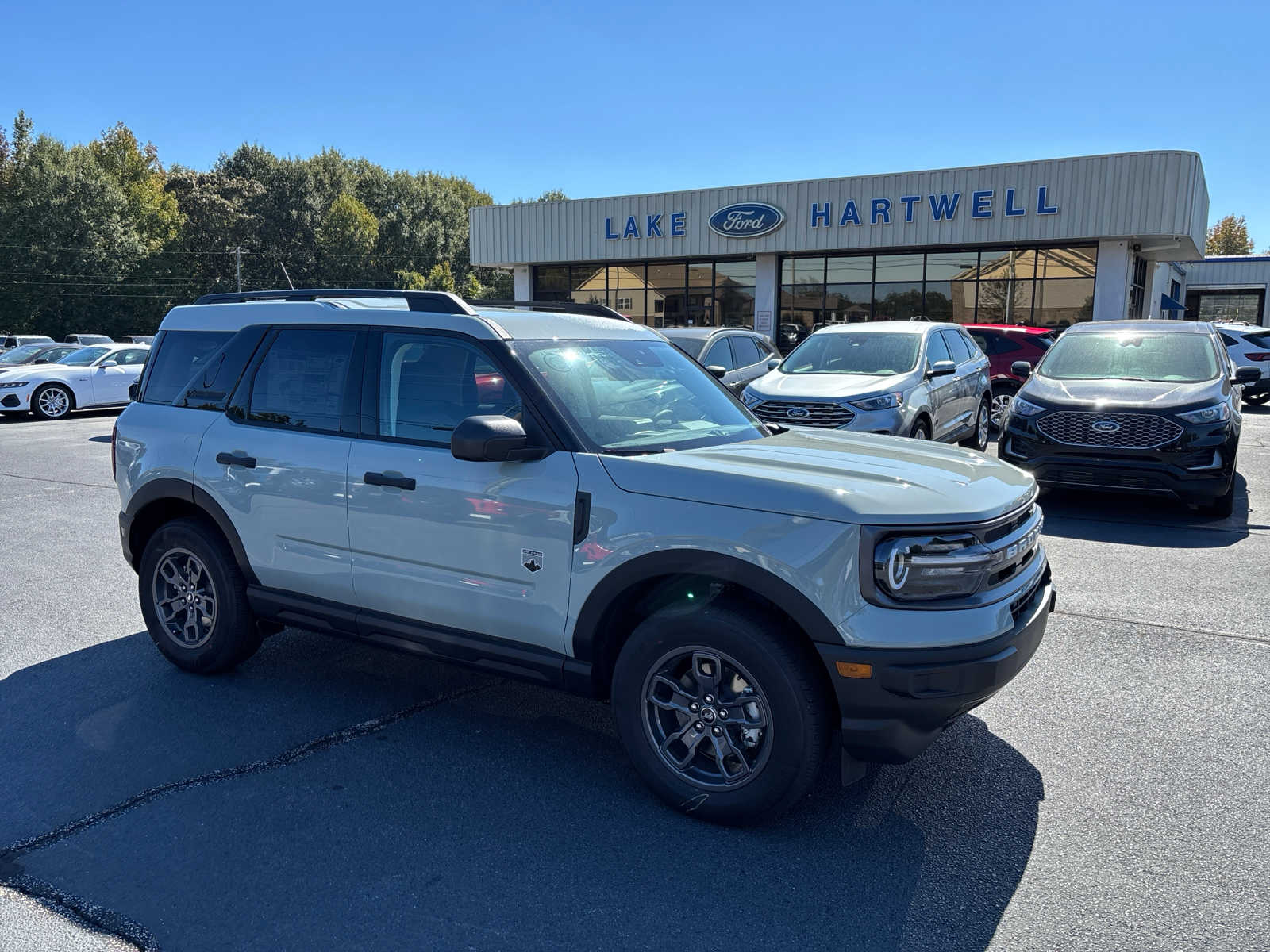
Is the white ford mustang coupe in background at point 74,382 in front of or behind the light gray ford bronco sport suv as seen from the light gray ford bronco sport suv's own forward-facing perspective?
behind

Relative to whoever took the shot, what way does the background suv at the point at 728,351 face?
facing the viewer and to the left of the viewer

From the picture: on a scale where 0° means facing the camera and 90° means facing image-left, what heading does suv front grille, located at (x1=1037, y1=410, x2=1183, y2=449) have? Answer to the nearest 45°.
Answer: approximately 0°

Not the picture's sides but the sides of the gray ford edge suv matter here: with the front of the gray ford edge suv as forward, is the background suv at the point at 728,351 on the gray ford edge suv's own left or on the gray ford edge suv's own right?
on the gray ford edge suv's own right

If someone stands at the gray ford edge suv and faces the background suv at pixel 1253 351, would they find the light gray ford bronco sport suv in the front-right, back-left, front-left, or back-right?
back-right

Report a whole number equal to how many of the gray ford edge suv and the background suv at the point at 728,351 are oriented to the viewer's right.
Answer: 0

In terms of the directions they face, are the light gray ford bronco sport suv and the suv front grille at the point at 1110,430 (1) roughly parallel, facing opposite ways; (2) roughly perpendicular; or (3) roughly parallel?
roughly perpendicular

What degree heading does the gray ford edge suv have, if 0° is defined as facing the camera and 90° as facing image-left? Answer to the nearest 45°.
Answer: approximately 45°

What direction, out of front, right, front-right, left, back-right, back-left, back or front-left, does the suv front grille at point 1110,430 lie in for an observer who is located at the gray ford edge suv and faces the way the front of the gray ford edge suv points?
left

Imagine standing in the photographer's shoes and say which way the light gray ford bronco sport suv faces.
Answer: facing the viewer and to the right of the viewer

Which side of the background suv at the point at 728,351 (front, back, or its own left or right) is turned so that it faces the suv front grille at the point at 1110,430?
left

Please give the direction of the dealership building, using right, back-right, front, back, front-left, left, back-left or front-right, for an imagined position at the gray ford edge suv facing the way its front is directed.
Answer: back-right

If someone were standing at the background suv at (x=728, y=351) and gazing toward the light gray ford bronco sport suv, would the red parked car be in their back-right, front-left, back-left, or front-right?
back-left

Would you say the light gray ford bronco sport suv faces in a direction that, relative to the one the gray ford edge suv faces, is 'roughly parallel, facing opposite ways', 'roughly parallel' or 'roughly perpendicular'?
roughly perpendicular
